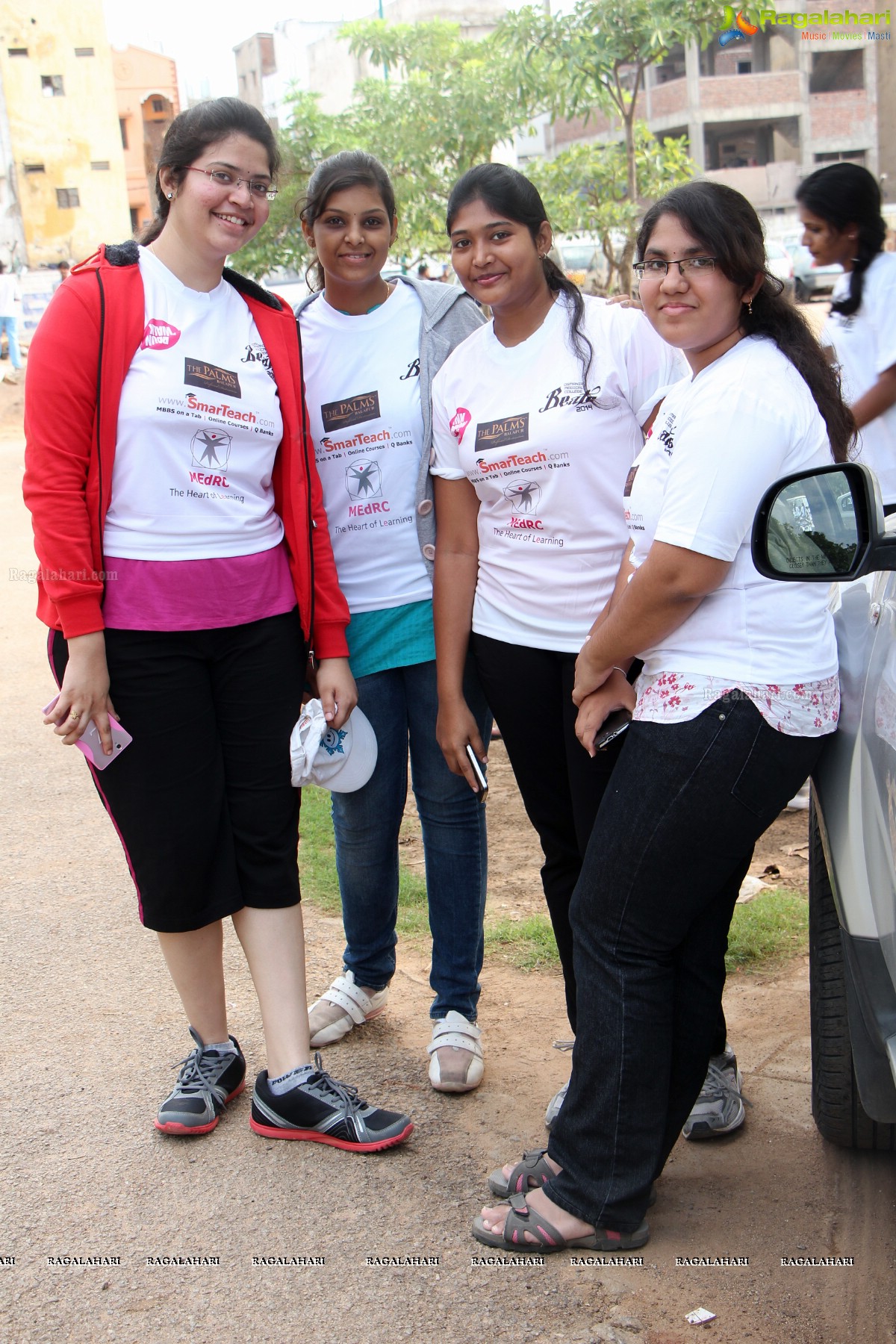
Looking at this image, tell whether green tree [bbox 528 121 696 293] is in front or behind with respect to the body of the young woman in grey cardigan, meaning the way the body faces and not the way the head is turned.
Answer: behind

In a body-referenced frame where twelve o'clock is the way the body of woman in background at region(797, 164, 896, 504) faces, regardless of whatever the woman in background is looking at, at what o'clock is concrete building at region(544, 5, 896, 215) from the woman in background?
The concrete building is roughly at 3 o'clock from the woman in background.

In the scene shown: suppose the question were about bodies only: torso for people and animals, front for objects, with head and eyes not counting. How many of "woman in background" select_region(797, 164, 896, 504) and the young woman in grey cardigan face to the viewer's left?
1

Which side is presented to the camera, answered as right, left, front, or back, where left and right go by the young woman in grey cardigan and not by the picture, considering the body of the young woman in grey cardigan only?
front

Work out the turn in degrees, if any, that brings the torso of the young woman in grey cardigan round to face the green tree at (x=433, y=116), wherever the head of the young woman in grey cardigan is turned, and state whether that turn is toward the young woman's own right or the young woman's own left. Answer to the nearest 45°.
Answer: approximately 180°

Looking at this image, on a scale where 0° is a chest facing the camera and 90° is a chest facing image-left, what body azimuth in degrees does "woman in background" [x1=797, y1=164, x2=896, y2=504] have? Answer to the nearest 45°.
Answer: approximately 90°

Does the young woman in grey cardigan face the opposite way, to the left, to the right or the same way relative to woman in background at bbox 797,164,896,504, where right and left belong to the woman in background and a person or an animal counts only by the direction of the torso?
to the left

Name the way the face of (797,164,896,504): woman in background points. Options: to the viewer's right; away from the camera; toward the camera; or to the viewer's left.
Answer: to the viewer's left

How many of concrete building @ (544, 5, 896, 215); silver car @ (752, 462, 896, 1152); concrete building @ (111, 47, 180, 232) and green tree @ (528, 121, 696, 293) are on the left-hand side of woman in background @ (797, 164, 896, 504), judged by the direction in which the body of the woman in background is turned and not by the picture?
1

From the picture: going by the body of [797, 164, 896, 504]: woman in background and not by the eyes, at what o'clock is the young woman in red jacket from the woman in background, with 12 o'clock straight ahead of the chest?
The young woman in red jacket is roughly at 10 o'clock from the woman in background.
